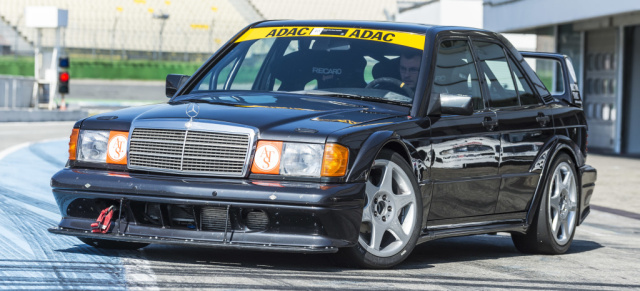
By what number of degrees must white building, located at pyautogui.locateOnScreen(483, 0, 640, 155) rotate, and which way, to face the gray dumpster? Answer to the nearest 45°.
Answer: approximately 45° to its right

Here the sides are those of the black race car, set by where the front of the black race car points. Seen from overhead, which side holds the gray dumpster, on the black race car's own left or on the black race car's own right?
on the black race car's own right

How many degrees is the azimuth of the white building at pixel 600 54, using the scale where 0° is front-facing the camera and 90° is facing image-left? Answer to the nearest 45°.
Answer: approximately 45°

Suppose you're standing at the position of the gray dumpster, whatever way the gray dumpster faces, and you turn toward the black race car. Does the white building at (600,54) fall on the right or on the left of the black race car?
left

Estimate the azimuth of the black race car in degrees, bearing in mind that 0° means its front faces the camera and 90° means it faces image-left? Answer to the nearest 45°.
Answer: approximately 45°

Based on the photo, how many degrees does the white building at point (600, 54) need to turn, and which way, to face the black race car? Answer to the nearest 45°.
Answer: approximately 45° to its left
